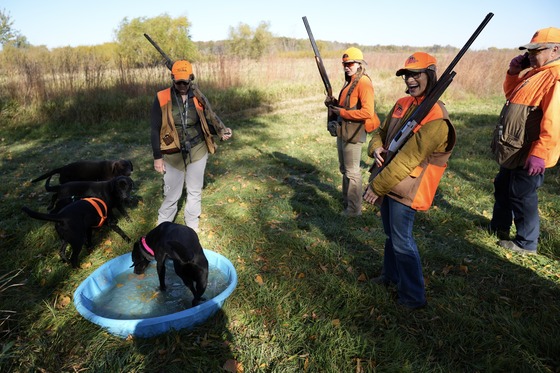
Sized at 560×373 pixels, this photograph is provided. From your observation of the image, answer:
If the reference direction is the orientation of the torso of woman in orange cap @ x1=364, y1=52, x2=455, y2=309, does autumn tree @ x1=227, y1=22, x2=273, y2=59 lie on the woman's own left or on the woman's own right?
on the woman's own right

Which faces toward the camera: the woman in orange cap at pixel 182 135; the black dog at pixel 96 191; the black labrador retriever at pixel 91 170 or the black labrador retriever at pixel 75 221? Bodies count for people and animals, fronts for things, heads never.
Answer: the woman in orange cap

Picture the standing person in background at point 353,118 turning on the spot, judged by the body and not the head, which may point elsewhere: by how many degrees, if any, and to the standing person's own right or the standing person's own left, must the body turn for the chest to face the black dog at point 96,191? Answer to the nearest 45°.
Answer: approximately 45° to the standing person's own right

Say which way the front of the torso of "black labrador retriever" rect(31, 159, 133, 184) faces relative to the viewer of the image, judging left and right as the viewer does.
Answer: facing to the right of the viewer

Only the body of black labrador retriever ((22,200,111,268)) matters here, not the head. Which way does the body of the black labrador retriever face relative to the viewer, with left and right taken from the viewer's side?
facing away from the viewer and to the right of the viewer

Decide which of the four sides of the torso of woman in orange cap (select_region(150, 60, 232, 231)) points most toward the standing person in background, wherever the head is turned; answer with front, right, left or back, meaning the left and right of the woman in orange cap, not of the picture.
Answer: left
